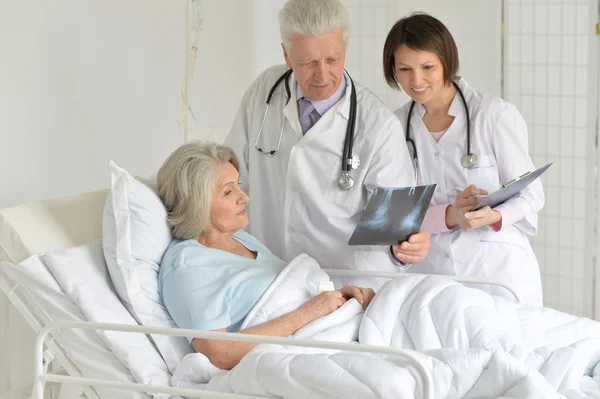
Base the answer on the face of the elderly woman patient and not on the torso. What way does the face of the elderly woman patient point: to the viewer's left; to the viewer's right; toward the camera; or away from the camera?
to the viewer's right

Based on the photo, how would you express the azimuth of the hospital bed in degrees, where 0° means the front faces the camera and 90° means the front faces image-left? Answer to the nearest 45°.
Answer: approximately 270°
